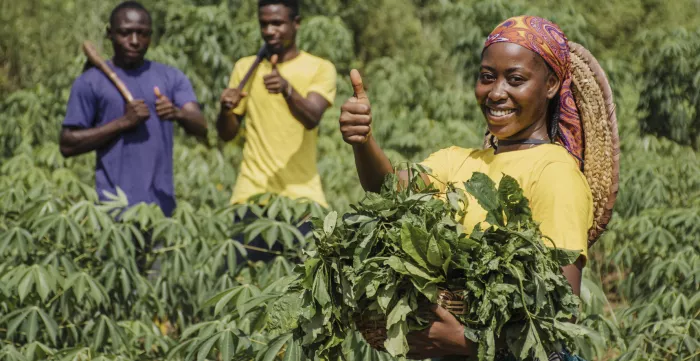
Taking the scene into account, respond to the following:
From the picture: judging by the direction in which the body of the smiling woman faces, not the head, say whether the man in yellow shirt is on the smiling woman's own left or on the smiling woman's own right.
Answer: on the smiling woman's own right

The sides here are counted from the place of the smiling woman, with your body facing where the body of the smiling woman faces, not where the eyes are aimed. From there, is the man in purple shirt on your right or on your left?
on your right

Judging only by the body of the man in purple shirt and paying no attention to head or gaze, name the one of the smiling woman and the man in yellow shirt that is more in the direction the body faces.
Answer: the smiling woman

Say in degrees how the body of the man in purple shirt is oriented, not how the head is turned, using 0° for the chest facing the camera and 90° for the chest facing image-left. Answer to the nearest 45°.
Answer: approximately 0°

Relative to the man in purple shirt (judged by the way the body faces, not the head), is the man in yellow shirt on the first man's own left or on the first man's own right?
on the first man's own left

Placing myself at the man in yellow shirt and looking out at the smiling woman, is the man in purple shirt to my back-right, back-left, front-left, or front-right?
back-right

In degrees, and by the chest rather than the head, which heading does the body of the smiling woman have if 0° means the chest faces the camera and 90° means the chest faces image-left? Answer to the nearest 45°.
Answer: approximately 45°
